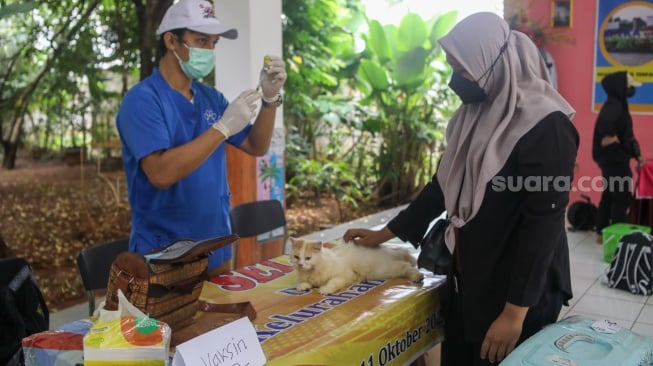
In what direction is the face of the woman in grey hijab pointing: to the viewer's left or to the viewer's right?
to the viewer's left

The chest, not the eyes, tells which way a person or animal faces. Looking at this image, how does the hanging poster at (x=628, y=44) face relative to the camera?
toward the camera

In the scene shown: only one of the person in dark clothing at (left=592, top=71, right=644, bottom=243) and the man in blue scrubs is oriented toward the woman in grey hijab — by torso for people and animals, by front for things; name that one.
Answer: the man in blue scrubs

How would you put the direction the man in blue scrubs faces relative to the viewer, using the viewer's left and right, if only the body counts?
facing the viewer and to the right of the viewer

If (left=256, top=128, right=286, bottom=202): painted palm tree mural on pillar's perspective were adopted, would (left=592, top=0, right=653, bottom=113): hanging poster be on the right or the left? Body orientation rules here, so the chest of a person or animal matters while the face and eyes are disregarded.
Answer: on its left

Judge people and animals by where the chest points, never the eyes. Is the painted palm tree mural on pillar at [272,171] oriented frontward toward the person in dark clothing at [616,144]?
no

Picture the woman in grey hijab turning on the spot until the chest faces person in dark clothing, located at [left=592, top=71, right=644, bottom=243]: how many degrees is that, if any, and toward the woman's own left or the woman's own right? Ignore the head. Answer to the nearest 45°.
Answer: approximately 90° to the woman's own right

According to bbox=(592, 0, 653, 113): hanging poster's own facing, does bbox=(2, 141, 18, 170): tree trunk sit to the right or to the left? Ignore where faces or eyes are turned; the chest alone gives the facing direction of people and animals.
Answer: on its right

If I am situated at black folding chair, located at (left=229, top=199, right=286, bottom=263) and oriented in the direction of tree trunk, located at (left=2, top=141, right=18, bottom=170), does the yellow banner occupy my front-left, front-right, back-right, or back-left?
back-left

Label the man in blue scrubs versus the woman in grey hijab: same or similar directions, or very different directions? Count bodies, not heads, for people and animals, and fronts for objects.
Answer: very different directions

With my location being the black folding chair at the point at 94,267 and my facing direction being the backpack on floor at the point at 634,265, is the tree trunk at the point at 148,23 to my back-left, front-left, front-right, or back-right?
front-left

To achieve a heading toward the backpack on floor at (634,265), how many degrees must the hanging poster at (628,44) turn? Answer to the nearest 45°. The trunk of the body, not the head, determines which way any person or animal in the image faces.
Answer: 0° — it already faces it

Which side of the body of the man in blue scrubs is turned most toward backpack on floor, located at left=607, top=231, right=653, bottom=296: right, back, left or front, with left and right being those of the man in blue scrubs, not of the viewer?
left

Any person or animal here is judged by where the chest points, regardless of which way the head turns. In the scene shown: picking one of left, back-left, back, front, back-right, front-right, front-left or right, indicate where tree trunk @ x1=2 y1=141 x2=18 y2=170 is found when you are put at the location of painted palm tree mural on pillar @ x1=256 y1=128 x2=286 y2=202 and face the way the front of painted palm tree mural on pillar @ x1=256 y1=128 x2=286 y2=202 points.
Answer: back-right

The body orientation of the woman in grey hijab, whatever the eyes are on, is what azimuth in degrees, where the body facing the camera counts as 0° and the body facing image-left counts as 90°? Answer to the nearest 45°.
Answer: approximately 90°
